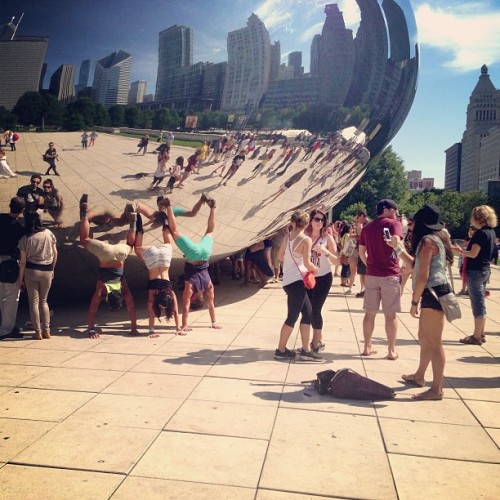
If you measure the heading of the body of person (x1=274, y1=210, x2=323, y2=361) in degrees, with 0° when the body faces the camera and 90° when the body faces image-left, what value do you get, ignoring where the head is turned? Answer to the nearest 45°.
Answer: approximately 225°

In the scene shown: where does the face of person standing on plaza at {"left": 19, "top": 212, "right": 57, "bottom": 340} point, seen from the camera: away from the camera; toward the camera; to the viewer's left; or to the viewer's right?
away from the camera

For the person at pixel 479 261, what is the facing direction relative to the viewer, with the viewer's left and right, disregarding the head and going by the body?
facing to the left of the viewer

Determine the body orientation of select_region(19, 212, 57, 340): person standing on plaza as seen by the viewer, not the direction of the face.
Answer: away from the camera

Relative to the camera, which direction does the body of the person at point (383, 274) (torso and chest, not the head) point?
away from the camera
